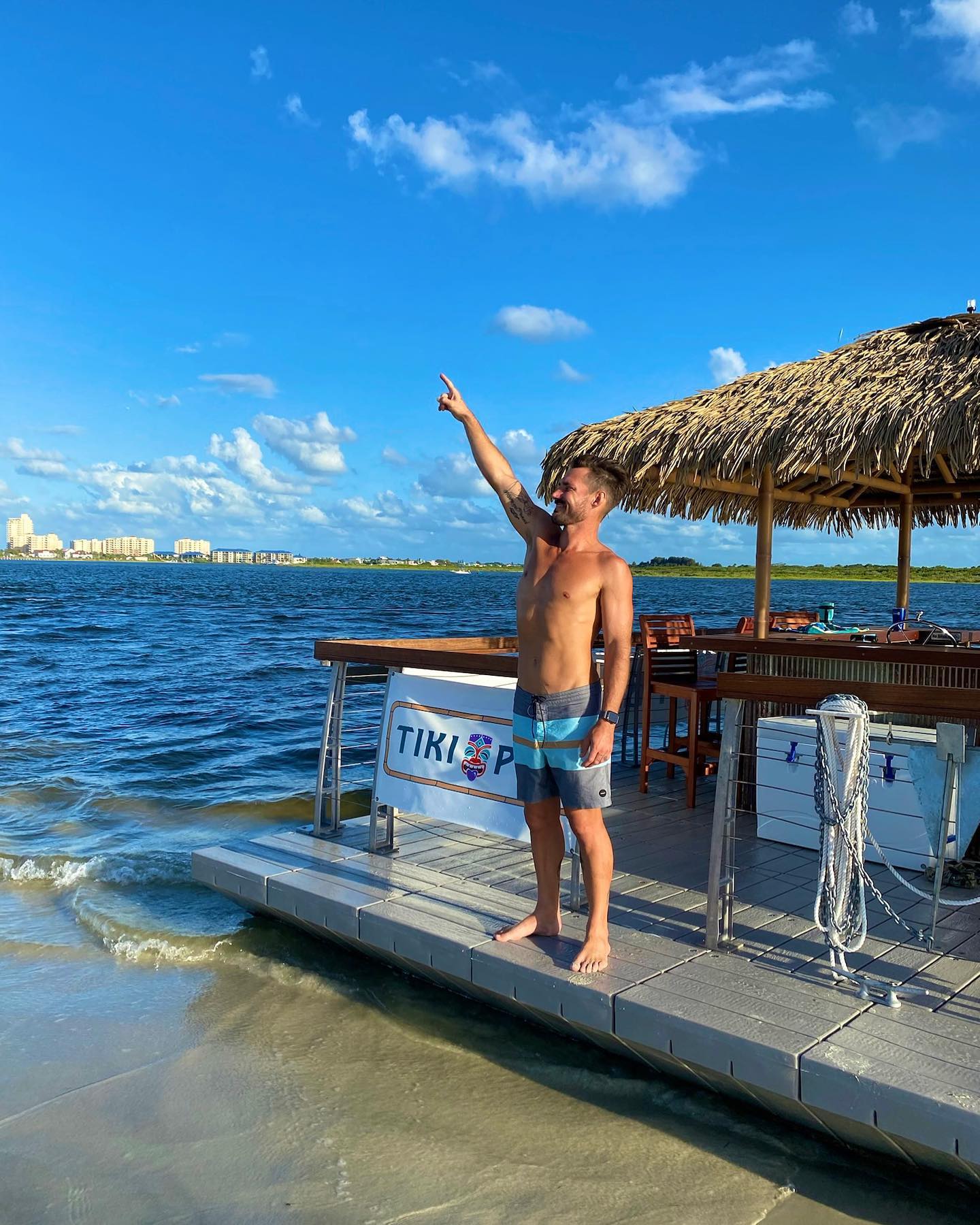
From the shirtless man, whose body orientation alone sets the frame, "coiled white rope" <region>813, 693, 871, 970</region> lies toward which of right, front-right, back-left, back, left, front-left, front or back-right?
back-left

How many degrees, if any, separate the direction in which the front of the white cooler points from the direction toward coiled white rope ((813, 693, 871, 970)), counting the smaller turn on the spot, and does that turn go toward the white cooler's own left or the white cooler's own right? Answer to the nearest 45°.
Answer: approximately 45° to the white cooler's own left

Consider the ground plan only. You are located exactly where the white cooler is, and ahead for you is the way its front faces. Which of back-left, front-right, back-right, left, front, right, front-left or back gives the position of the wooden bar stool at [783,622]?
back-right

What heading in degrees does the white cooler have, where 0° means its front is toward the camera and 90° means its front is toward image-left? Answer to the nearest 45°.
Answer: approximately 45°
